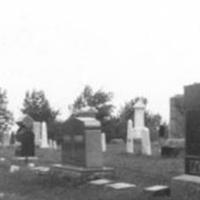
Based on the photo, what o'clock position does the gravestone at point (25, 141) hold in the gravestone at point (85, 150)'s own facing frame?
the gravestone at point (25, 141) is roughly at 4 o'clock from the gravestone at point (85, 150).

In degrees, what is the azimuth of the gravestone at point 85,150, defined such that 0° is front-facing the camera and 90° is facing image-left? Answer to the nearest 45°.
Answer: approximately 45°

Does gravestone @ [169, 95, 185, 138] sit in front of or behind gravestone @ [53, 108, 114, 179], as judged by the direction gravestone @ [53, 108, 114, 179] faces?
behind

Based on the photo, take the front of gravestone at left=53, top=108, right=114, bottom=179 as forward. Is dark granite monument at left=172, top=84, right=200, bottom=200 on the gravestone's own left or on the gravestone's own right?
on the gravestone's own left

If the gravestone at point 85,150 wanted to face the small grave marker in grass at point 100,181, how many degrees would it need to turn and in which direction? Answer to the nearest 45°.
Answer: approximately 45° to its left

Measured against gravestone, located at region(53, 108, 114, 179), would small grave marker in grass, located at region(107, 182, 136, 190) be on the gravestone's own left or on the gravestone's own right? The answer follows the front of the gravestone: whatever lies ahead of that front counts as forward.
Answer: on the gravestone's own left

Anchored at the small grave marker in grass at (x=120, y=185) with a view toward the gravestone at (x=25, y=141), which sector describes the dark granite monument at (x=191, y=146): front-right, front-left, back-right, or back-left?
back-right

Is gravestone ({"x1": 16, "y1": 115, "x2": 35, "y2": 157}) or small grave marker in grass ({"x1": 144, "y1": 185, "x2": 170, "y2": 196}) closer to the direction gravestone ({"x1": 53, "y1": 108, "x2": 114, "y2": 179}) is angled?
the small grave marker in grass

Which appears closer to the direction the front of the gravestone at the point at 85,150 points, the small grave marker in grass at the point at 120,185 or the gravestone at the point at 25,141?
the small grave marker in grass

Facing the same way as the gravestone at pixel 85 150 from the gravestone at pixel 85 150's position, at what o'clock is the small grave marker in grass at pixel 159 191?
The small grave marker in grass is roughly at 10 o'clock from the gravestone.
